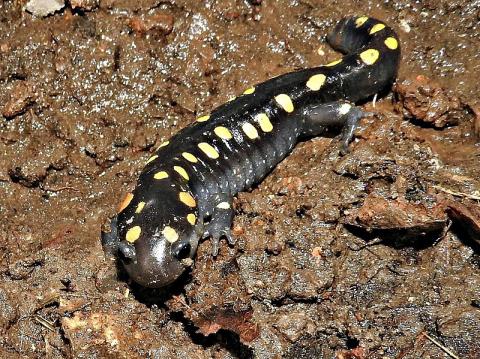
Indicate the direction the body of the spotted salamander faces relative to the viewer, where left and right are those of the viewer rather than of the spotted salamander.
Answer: facing the viewer and to the left of the viewer

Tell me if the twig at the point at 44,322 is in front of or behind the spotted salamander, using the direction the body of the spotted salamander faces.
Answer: in front

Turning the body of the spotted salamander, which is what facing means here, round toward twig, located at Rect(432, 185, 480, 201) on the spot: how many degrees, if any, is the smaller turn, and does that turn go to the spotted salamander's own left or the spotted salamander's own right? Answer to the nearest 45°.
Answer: approximately 90° to the spotted salamander's own left
